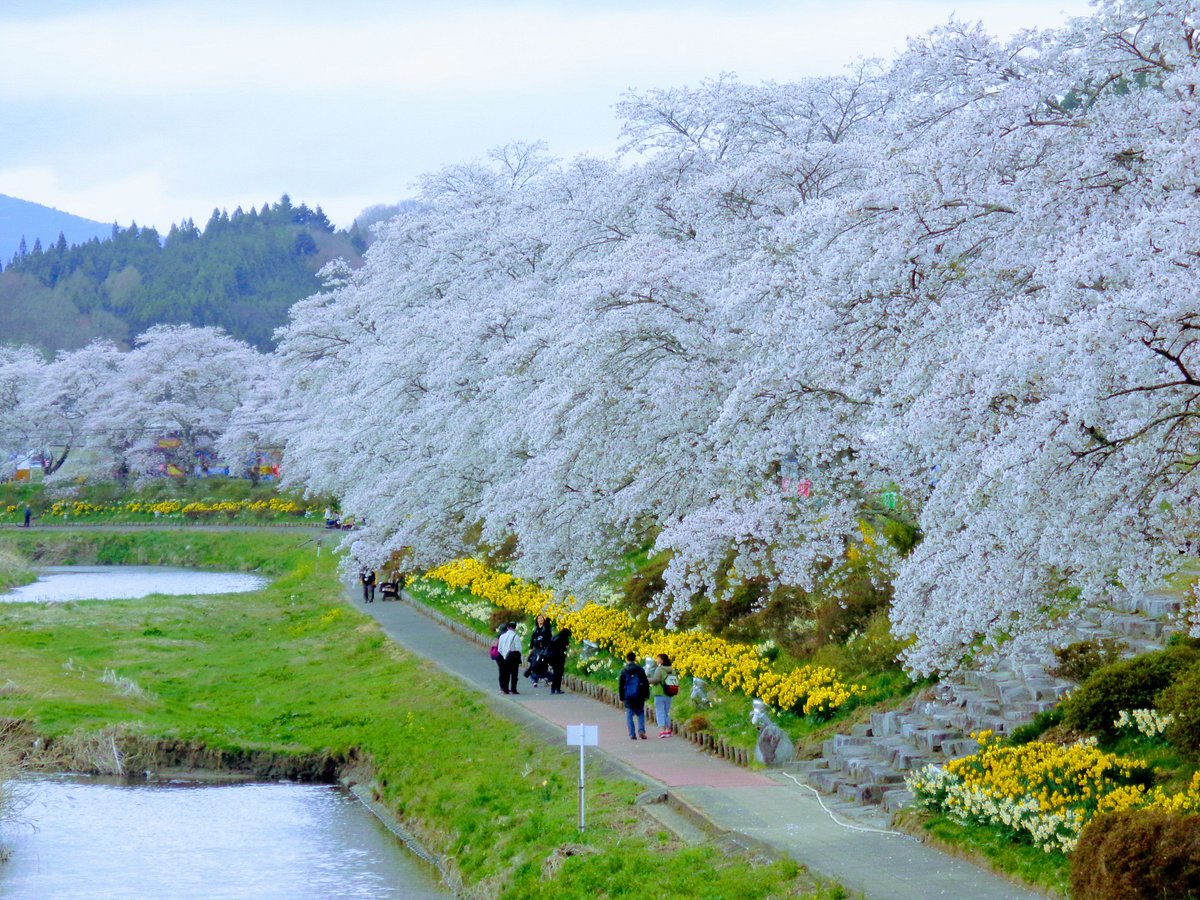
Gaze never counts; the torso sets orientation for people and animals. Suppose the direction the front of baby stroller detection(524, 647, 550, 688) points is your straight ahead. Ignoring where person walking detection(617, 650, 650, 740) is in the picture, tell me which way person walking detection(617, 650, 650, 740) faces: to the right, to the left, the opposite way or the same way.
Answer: the opposite way

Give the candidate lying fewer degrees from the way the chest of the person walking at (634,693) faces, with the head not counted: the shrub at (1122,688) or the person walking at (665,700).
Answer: the person walking

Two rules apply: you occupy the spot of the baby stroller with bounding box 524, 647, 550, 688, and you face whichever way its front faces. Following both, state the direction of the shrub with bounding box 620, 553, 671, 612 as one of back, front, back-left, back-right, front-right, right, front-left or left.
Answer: back-left

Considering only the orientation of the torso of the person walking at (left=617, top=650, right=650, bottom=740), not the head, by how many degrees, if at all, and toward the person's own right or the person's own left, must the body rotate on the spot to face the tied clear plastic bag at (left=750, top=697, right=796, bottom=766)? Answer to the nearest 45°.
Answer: approximately 135° to the person's own right

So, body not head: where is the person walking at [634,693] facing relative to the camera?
away from the camera

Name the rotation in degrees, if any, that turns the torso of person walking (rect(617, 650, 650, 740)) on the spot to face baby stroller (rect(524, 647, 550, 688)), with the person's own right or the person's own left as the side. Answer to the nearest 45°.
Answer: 0° — they already face it
